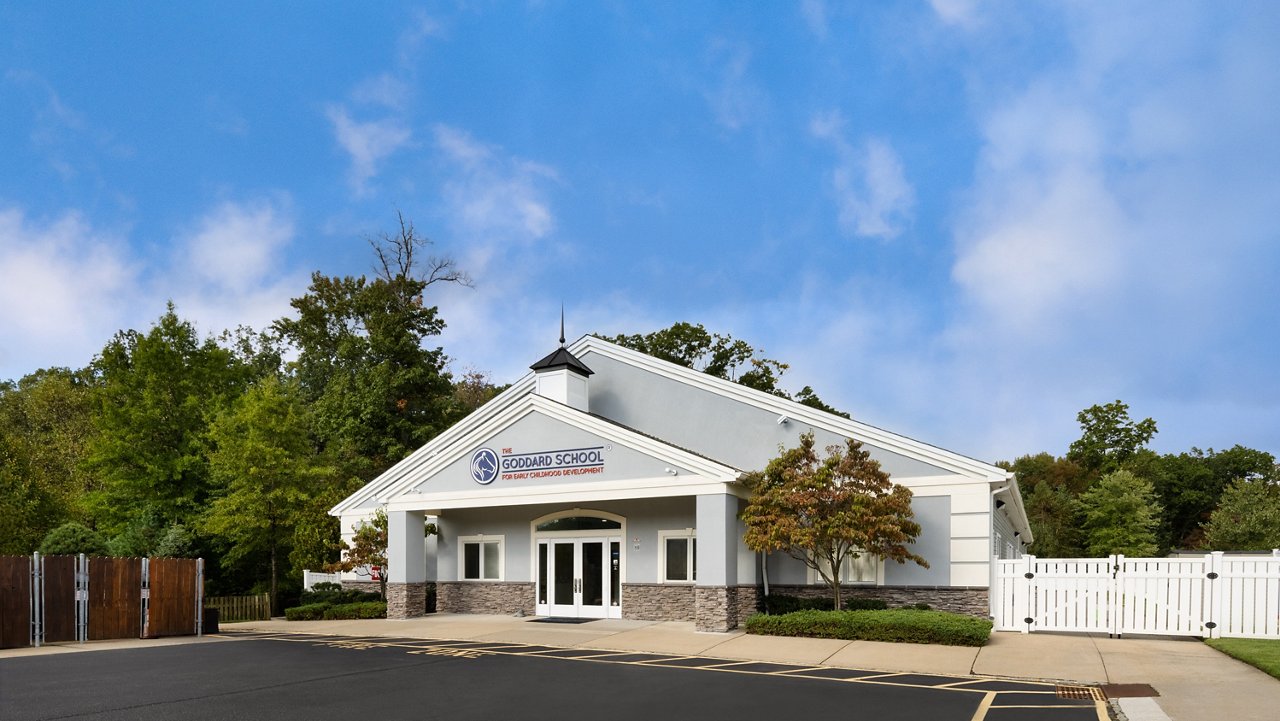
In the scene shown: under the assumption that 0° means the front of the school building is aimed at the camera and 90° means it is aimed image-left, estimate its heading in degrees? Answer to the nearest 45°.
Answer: approximately 45°

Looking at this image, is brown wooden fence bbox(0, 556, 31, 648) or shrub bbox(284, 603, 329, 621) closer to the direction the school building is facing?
the brown wooden fence

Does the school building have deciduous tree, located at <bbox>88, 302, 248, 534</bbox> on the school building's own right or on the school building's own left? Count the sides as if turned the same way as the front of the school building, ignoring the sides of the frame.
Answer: on the school building's own right

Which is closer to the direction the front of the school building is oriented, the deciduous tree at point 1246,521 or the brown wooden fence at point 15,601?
the brown wooden fence

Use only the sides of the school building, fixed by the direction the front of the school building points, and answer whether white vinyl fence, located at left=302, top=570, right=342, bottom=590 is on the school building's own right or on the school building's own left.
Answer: on the school building's own right
